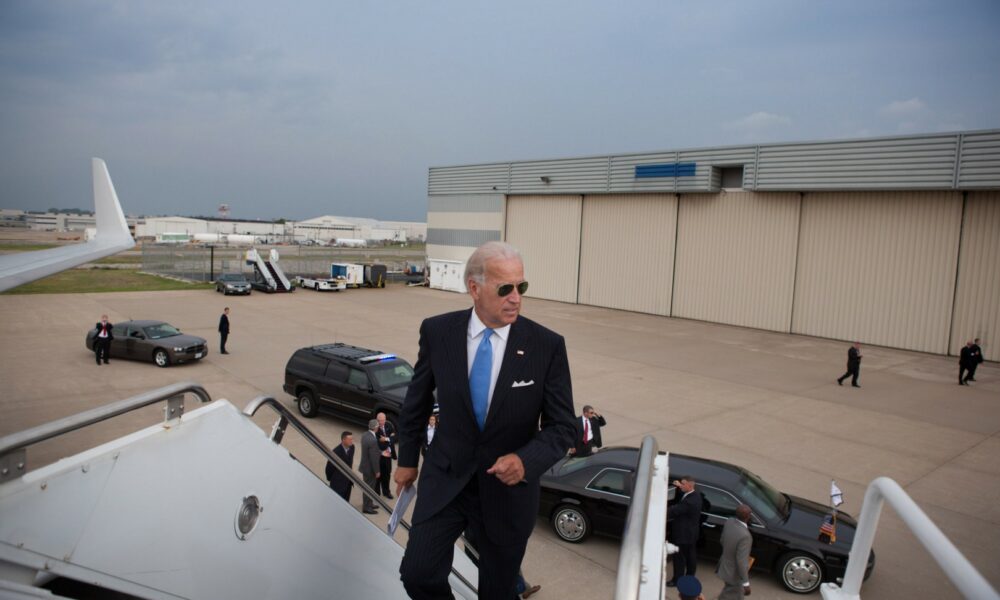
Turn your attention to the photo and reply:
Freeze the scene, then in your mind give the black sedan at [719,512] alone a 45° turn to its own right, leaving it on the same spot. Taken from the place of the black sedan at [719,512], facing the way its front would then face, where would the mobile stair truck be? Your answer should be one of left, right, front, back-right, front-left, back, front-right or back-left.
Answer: back-right

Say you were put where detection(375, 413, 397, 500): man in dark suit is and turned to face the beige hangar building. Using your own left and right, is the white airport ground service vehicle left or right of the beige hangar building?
left

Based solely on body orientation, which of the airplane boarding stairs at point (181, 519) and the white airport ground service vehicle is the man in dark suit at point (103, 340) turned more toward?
the airplane boarding stairs

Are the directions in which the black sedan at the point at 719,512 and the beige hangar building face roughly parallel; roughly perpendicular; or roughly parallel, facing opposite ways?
roughly perpendicular

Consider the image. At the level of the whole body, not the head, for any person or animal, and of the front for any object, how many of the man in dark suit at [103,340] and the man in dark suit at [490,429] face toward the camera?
2

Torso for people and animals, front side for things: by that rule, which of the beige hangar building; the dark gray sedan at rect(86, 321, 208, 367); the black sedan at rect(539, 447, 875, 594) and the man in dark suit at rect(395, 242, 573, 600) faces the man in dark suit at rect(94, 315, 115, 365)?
the beige hangar building

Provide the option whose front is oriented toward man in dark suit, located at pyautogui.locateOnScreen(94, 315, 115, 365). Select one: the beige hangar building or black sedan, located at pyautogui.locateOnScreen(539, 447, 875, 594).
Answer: the beige hangar building

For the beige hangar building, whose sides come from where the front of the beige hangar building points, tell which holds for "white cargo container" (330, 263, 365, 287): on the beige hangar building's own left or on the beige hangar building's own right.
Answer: on the beige hangar building's own right
